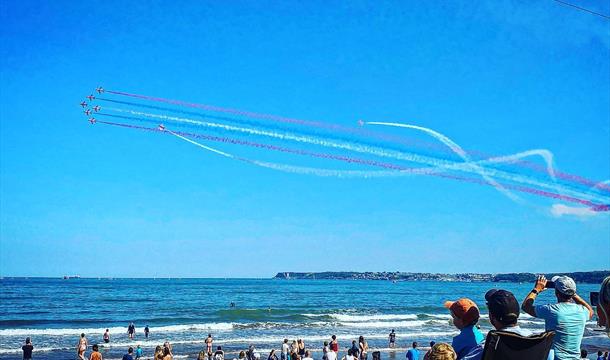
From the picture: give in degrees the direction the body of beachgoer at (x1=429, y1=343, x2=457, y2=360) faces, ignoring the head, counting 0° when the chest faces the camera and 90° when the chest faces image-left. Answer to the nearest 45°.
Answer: approximately 180°

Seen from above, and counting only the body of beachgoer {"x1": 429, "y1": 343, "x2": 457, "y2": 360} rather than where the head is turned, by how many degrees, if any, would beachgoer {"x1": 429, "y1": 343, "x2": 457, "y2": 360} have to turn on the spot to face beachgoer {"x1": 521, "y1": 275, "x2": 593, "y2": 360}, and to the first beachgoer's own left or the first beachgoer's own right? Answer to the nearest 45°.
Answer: approximately 45° to the first beachgoer's own right

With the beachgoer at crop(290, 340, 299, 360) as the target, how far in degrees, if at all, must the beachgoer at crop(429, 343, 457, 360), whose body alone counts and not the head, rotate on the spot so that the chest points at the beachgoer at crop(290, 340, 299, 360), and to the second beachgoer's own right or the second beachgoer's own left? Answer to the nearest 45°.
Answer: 0° — they already face them
